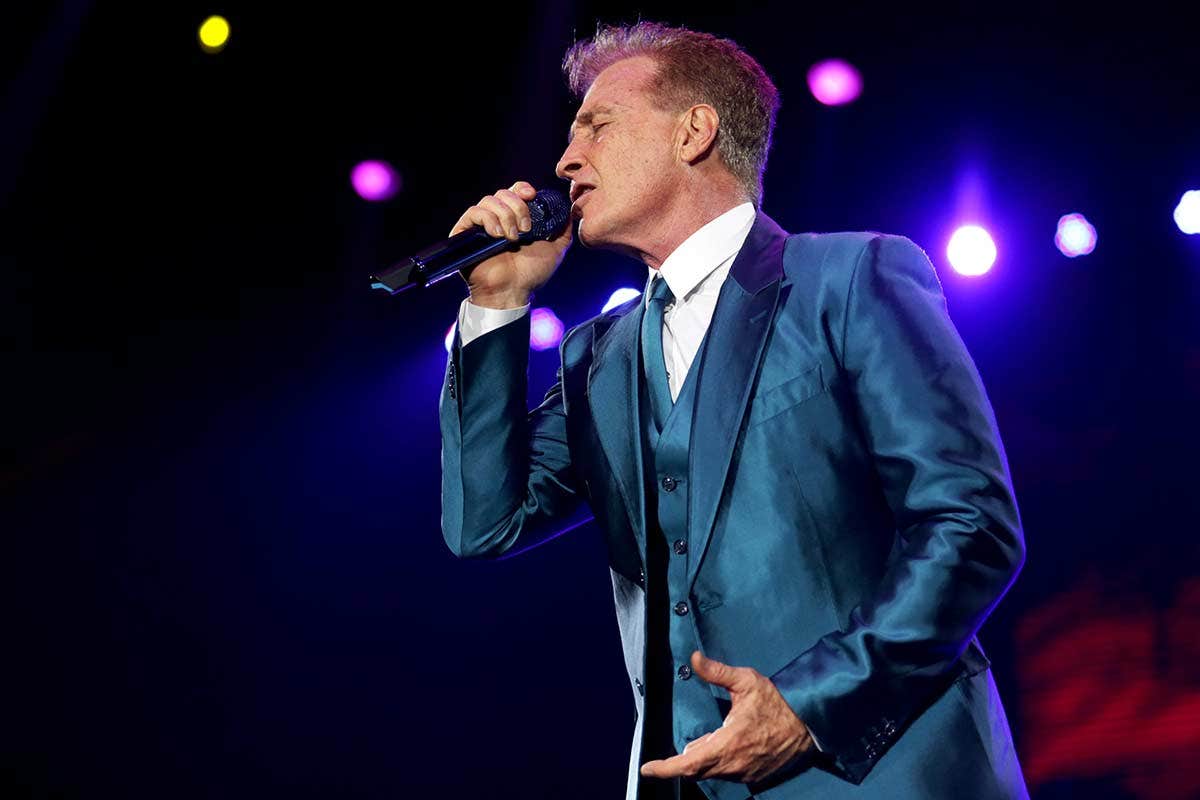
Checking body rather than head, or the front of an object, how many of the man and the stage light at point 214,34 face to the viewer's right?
0

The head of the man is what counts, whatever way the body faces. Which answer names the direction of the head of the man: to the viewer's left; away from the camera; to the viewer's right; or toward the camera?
to the viewer's left

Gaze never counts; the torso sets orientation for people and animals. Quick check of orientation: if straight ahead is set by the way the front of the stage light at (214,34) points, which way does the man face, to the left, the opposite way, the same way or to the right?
to the right

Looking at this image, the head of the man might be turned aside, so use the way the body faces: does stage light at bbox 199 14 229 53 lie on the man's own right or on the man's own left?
on the man's own right

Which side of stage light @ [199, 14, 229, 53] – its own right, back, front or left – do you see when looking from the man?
front

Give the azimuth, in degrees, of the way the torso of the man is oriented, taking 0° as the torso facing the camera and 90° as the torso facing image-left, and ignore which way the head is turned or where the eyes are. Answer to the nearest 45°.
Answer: approximately 45°

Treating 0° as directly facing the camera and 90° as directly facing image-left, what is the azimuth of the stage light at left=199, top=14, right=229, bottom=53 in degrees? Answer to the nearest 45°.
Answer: approximately 0°
